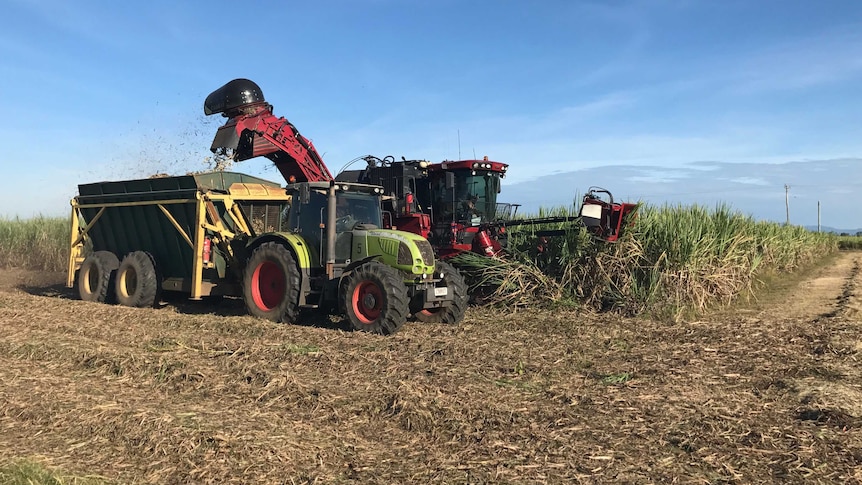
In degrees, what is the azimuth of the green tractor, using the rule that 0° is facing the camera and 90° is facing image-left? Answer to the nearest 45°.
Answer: approximately 315°

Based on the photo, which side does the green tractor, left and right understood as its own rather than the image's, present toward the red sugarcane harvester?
left

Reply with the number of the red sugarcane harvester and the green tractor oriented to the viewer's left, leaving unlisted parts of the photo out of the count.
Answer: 0

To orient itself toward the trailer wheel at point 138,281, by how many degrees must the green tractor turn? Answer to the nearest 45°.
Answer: approximately 180°

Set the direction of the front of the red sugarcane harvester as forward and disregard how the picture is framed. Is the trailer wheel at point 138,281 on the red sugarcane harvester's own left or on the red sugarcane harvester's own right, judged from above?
on the red sugarcane harvester's own right

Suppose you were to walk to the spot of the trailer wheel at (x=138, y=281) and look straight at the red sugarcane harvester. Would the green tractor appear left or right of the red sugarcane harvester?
right

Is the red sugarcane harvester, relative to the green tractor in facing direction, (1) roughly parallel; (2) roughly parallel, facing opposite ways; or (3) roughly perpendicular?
roughly parallel

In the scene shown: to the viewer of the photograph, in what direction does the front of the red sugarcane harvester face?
facing the viewer and to the right of the viewer
